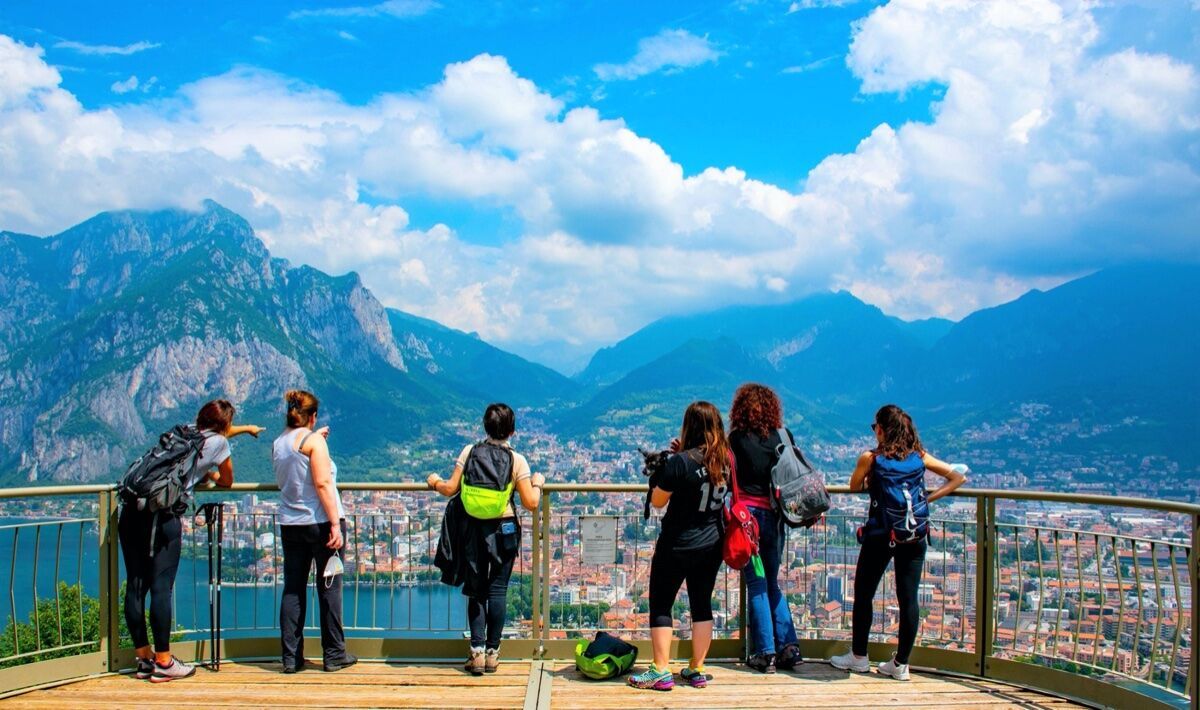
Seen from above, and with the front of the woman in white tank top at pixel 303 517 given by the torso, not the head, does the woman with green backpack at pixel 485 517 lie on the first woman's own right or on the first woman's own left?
on the first woman's own right

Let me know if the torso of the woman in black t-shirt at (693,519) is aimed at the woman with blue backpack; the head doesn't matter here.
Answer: no

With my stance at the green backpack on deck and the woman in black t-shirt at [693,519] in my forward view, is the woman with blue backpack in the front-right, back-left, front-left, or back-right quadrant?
front-left

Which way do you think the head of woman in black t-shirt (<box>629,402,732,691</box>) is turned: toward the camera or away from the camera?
away from the camera

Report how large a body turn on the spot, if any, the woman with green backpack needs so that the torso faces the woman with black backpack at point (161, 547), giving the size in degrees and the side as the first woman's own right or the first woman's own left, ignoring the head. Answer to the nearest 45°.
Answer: approximately 90° to the first woman's own left

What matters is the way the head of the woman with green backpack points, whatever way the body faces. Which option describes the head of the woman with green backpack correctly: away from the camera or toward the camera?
away from the camera

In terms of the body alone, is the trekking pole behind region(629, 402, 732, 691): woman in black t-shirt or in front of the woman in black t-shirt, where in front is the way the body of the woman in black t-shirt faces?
in front

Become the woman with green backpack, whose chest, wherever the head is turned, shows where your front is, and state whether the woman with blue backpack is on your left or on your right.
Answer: on your right

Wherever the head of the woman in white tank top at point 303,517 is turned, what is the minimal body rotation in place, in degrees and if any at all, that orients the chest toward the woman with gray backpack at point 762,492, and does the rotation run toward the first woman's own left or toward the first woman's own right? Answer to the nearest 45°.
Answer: approximately 45° to the first woman's own right

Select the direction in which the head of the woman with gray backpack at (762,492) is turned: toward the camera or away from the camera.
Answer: away from the camera

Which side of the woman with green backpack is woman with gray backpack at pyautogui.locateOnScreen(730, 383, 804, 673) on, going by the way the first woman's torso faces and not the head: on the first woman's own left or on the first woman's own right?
on the first woman's own right

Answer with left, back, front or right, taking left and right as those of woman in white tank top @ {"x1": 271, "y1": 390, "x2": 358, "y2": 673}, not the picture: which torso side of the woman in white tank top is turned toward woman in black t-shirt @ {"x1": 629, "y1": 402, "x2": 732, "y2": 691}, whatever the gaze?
right

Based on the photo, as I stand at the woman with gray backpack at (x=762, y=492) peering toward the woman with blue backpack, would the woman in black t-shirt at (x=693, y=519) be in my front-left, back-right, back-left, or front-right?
back-right

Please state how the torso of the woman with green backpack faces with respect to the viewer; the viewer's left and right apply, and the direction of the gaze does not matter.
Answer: facing away from the viewer

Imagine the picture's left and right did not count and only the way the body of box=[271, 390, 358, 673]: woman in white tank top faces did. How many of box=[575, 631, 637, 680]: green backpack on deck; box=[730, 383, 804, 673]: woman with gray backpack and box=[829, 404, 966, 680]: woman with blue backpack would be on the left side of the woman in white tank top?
0

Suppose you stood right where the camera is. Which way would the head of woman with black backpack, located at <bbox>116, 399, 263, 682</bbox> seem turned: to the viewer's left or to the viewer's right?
to the viewer's right

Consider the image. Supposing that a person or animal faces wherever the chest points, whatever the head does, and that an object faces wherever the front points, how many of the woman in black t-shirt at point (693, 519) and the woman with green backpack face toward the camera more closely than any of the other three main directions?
0

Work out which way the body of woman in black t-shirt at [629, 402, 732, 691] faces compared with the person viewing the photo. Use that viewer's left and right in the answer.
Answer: facing away from the viewer and to the left of the viewer

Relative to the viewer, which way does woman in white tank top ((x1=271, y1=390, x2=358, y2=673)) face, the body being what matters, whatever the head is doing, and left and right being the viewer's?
facing away from the viewer and to the right of the viewer
